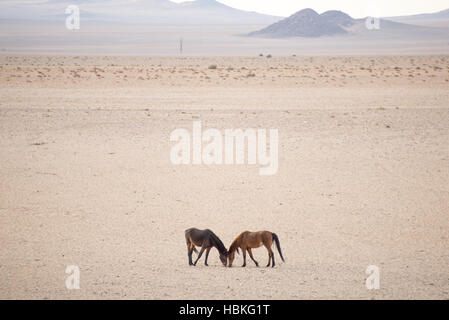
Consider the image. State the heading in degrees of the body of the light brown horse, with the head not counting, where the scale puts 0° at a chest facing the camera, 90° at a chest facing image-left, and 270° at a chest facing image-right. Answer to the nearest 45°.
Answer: approximately 90°
